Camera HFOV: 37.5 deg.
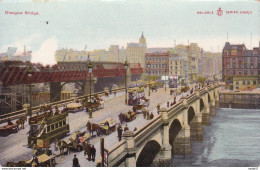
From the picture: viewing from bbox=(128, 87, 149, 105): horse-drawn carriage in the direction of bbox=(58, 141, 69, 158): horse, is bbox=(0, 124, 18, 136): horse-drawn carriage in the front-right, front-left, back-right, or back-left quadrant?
front-right

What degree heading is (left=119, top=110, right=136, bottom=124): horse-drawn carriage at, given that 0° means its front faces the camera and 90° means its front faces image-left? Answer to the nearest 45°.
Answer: approximately 45°

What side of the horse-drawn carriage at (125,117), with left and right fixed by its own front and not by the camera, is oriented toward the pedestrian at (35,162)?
front

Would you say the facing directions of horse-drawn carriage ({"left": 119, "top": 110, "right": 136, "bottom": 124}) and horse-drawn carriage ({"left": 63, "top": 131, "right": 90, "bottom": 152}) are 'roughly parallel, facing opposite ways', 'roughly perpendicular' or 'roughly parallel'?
roughly parallel

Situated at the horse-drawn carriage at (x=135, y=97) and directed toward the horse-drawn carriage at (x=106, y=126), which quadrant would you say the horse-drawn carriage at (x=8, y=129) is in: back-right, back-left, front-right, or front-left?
front-right

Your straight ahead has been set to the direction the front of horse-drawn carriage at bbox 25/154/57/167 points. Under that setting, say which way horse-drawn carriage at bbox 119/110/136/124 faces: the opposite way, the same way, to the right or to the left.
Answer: the same way

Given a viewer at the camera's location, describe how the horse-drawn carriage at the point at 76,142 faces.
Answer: facing the viewer and to the left of the viewer

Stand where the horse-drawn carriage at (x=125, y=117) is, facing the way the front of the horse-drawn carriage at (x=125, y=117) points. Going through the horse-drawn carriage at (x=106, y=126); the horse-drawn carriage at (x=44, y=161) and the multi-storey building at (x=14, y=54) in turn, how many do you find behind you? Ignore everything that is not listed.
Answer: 0

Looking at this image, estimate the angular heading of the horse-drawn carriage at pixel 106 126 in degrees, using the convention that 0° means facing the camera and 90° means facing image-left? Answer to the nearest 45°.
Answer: approximately 45°

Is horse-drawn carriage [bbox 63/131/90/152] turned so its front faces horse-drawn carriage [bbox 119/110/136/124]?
no
